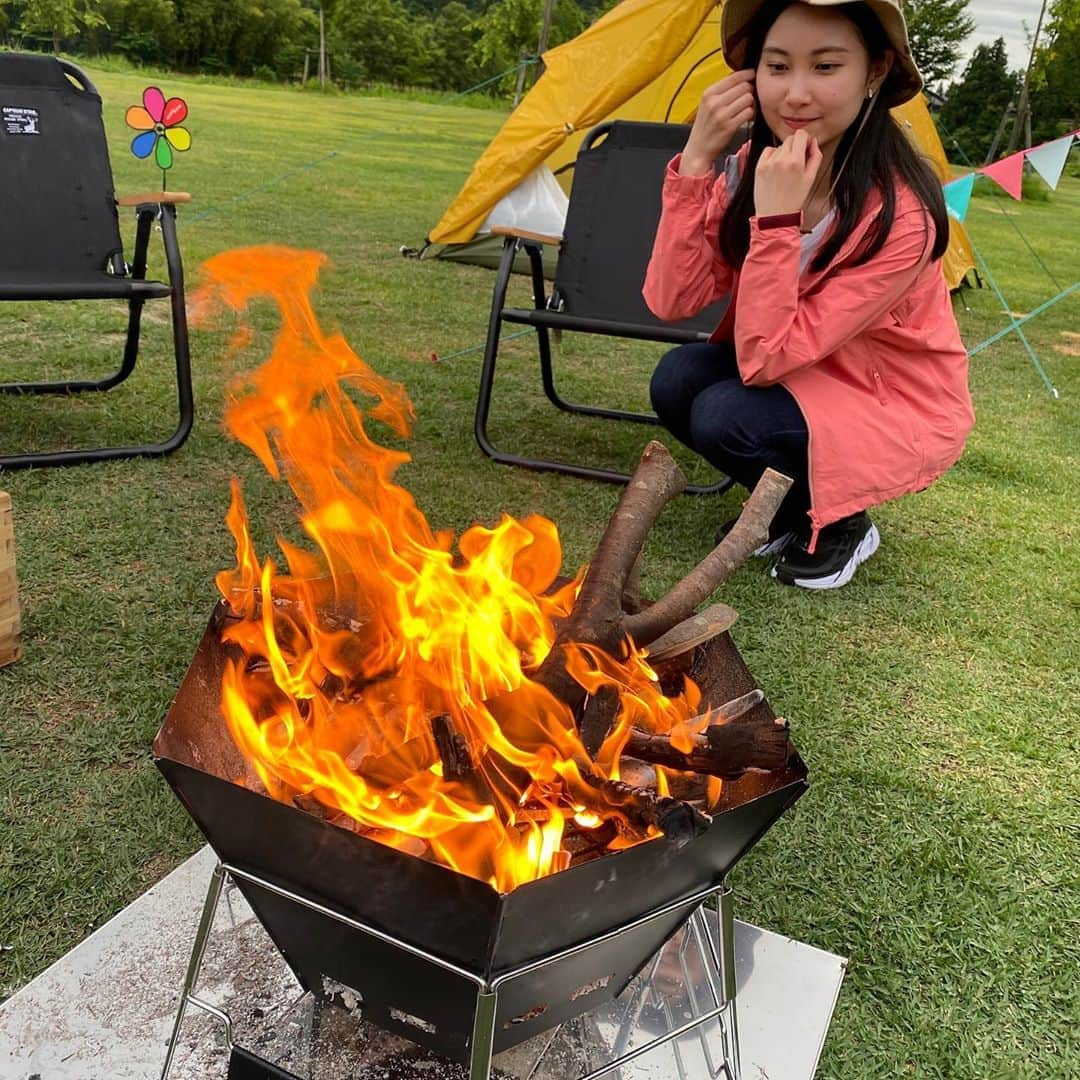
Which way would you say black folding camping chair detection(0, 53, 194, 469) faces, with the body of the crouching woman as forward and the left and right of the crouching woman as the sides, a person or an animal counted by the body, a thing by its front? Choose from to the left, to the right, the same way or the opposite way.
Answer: to the left

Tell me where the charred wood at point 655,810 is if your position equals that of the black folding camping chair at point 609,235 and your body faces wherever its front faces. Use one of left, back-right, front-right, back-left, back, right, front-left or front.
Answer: front-left

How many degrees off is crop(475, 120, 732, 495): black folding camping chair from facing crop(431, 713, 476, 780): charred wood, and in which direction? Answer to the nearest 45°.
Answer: approximately 45° to its left

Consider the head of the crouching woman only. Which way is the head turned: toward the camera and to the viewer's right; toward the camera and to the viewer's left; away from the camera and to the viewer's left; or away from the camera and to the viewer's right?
toward the camera and to the viewer's left

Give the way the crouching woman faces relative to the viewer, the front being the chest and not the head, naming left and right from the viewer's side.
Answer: facing the viewer and to the left of the viewer

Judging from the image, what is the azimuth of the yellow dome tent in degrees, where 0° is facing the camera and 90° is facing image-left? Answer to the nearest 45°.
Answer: approximately 0°

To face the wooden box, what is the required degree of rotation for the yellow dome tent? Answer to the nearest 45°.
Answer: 0° — it already faces it

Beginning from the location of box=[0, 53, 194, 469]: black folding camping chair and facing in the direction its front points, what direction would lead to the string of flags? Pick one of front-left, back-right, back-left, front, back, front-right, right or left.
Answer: left

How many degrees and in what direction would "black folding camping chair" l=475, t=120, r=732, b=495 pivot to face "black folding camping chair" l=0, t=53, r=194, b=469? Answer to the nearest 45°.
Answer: approximately 45° to its right

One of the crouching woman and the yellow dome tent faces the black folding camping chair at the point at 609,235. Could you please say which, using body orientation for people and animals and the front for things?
the yellow dome tent

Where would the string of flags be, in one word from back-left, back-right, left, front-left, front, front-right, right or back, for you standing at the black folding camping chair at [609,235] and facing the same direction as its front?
back

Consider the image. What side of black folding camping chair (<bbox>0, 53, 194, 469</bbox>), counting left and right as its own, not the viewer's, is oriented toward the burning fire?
front
